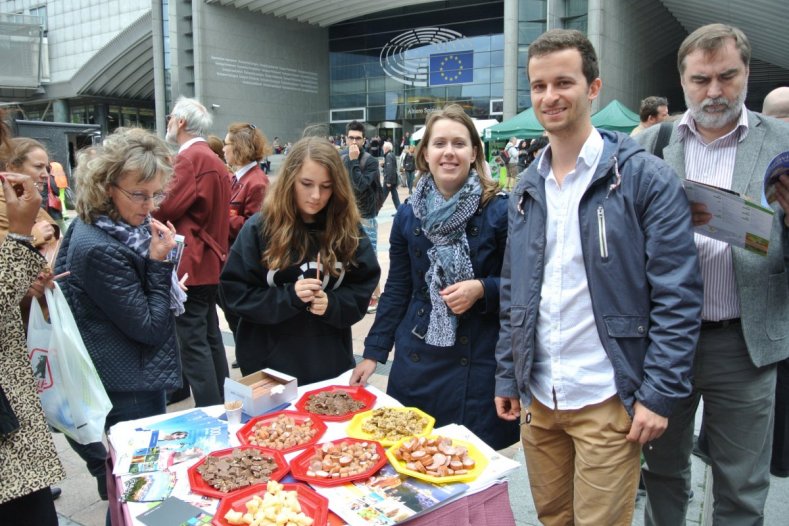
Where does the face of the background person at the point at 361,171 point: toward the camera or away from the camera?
toward the camera

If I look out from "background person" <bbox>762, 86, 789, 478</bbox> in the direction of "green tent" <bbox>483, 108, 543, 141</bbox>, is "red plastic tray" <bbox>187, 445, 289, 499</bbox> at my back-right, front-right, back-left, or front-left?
back-left

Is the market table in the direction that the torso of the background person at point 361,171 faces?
yes

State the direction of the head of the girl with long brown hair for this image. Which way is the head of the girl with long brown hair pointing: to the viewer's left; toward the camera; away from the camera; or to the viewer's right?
toward the camera

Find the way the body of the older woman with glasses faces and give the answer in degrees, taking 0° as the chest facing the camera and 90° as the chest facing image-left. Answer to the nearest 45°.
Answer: approximately 315°

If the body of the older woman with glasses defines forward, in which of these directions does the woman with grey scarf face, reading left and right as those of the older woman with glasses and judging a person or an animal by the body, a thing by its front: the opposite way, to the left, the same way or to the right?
to the right

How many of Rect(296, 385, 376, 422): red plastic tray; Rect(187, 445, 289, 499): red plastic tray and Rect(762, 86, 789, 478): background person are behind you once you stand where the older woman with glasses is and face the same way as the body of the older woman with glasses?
0

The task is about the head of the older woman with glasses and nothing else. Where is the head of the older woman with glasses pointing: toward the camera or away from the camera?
toward the camera

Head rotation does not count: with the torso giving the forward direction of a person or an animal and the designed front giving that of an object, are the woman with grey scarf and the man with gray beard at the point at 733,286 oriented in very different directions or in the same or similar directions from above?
same or similar directions

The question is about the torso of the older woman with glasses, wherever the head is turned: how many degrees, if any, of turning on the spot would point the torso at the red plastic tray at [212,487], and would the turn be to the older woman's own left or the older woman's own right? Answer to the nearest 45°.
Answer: approximately 45° to the older woman's own right

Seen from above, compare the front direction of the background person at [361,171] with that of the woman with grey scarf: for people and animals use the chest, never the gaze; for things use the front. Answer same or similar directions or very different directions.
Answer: same or similar directions

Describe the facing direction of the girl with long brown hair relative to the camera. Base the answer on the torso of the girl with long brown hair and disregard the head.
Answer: toward the camera

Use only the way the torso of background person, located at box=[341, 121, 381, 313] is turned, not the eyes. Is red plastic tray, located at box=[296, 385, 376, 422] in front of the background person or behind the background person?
in front

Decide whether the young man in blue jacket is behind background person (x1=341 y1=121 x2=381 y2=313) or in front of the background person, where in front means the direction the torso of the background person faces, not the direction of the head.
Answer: in front

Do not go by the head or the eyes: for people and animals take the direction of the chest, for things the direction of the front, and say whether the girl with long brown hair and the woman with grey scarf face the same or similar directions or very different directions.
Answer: same or similar directions

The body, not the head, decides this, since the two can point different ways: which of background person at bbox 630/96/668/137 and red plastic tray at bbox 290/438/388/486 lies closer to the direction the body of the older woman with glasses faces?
the red plastic tray

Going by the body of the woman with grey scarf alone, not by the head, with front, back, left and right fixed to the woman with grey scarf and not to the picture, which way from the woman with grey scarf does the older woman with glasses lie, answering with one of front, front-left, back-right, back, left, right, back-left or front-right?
right

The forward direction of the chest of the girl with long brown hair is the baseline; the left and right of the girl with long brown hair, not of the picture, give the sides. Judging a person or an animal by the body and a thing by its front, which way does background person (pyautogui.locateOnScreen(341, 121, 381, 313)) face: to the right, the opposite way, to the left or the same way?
the same way

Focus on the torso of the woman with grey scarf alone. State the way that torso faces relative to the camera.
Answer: toward the camera
